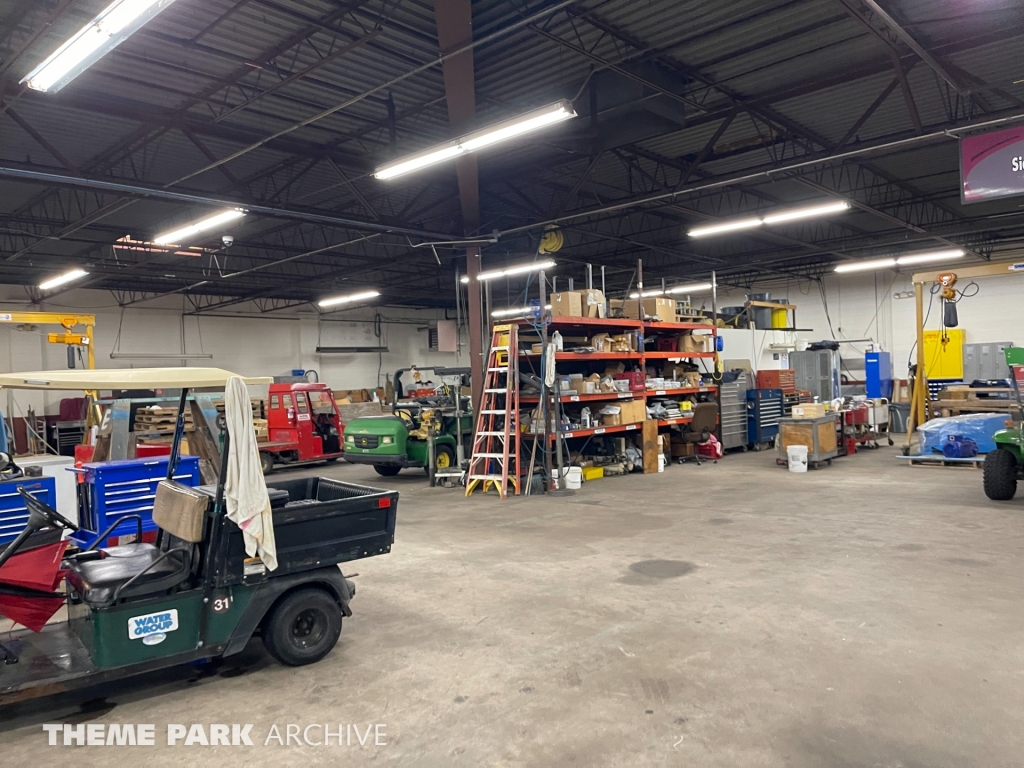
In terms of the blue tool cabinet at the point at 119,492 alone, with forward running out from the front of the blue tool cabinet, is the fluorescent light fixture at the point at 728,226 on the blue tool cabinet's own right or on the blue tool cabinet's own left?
on the blue tool cabinet's own left

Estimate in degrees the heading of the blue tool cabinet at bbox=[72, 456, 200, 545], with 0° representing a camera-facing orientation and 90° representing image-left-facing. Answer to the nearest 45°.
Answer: approximately 315°

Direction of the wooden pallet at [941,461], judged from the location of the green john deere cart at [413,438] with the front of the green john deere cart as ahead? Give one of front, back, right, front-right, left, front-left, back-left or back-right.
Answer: back-left

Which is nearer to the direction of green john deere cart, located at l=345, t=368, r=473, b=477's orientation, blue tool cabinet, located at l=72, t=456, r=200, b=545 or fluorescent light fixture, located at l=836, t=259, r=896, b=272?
the blue tool cabinet

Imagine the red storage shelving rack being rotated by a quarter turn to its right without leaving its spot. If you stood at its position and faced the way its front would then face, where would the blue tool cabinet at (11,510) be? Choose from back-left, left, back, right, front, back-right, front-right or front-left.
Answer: front-left

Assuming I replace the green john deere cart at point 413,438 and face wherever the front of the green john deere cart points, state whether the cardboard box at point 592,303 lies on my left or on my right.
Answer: on my left

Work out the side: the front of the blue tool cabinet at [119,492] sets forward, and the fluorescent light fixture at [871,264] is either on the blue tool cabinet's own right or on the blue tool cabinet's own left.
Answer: on the blue tool cabinet's own left

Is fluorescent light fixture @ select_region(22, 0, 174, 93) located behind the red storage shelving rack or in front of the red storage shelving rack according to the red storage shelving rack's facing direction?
in front

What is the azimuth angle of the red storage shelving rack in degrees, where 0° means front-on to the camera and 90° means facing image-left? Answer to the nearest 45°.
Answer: approximately 0°

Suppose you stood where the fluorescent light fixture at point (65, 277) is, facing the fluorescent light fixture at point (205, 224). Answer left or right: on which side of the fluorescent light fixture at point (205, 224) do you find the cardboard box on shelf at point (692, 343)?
left

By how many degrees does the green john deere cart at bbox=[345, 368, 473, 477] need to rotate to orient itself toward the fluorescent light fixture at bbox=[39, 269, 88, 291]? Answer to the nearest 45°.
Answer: approximately 90° to its right

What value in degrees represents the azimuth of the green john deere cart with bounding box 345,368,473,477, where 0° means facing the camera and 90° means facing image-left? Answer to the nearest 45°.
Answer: approximately 45°

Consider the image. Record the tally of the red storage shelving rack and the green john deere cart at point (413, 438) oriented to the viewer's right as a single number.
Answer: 0

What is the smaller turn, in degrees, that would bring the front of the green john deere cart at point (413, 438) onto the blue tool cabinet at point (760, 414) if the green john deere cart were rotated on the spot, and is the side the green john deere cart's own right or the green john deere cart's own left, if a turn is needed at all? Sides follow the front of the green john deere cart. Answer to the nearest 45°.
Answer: approximately 135° to the green john deere cart's own left

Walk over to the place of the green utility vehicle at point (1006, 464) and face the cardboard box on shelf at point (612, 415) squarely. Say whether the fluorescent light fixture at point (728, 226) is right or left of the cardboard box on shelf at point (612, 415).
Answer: right
